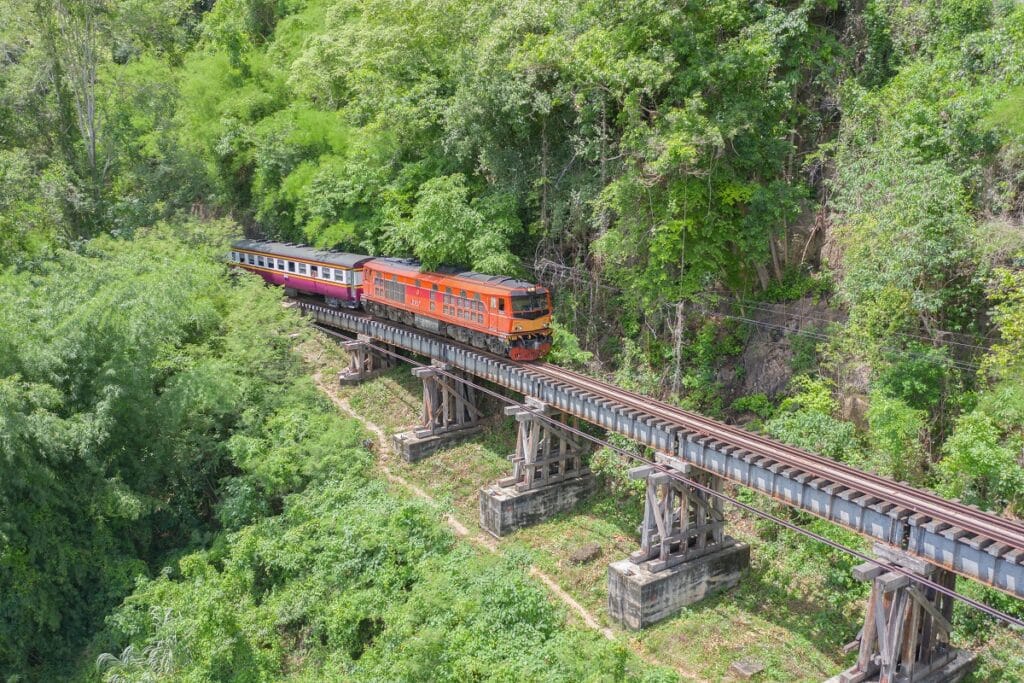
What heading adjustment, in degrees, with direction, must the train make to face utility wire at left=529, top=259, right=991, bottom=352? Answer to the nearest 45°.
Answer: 0° — it already faces it

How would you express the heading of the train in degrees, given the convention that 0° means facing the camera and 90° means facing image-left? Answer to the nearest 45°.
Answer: approximately 315°
